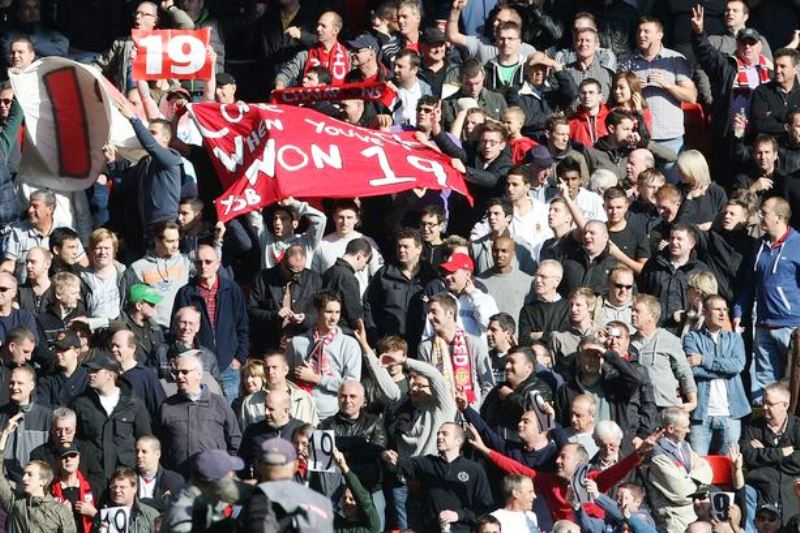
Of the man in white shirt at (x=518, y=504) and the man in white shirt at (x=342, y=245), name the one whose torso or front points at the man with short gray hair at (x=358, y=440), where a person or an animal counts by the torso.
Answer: the man in white shirt at (x=342, y=245)

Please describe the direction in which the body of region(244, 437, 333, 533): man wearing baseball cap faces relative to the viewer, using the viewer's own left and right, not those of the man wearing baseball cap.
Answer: facing away from the viewer

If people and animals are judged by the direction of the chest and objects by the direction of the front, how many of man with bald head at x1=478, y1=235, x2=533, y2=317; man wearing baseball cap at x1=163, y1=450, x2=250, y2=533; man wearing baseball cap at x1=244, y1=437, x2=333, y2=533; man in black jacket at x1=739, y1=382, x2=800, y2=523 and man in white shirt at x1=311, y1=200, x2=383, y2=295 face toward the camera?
3

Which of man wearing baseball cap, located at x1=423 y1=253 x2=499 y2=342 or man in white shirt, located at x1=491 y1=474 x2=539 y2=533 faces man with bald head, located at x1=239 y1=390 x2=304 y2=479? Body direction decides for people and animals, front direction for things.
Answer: the man wearing baseball cap

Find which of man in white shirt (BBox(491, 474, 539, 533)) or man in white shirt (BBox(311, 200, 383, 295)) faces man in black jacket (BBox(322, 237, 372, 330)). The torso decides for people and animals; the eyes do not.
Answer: man in white shirt (BBox(311, 200, 383, 295))

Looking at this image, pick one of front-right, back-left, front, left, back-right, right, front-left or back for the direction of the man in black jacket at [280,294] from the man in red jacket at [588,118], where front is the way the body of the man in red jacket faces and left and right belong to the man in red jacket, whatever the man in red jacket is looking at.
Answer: front-right

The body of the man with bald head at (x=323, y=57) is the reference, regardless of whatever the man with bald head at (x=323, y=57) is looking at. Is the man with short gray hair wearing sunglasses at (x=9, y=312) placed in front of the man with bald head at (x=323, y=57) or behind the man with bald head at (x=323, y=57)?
in front

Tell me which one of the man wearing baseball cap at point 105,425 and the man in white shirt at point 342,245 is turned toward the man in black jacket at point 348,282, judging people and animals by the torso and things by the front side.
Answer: the man in white shirt
